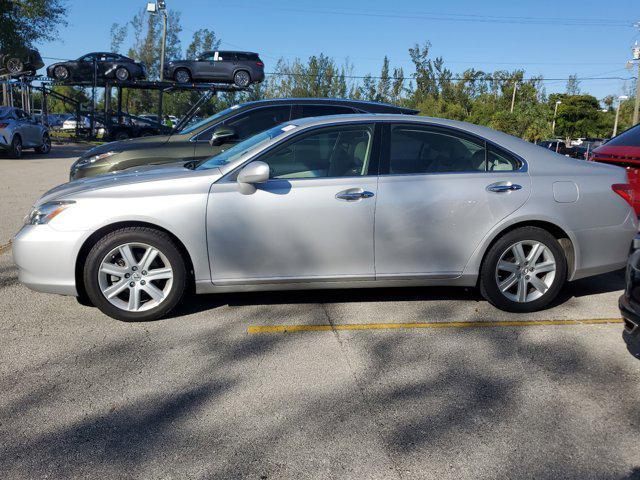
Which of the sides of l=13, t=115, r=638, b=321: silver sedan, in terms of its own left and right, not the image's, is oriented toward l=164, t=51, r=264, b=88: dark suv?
right

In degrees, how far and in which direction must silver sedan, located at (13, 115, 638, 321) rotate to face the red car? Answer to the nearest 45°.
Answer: approximately 135° to its right

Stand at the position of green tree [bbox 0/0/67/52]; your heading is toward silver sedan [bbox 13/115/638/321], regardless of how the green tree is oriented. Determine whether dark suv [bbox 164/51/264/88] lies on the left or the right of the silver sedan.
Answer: left

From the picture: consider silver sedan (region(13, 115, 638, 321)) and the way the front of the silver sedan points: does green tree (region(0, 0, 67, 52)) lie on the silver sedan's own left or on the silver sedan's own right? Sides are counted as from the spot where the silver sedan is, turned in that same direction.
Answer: on the silver sedan's own right

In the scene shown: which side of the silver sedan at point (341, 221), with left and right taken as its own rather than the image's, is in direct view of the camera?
left

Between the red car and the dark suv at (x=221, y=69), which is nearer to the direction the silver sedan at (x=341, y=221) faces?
the dark suv
